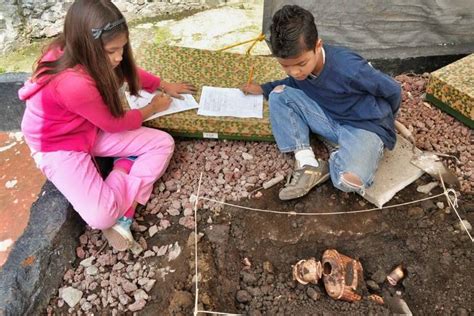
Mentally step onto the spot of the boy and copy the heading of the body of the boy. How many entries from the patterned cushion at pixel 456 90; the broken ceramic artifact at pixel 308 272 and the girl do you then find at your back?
1

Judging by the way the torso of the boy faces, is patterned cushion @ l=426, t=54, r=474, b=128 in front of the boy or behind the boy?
behind

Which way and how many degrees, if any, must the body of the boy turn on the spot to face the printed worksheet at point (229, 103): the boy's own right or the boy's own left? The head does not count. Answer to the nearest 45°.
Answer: approximately 45° to the boy's own right

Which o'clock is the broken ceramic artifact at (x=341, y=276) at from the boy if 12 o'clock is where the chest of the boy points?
The broken ceramic artifact is roughly at 10 o'clock from the boy.

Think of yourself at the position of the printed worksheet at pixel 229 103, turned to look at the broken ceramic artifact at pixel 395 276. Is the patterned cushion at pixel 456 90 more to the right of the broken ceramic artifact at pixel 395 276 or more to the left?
left

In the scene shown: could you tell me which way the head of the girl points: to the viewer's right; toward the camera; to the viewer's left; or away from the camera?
to the viewer's right

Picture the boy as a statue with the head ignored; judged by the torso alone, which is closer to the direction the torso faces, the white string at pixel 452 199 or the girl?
the girl

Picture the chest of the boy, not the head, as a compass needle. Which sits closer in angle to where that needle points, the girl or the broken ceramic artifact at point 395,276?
the girl

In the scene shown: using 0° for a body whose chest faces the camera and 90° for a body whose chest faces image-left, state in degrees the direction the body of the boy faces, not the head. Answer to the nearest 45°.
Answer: approximately 45°

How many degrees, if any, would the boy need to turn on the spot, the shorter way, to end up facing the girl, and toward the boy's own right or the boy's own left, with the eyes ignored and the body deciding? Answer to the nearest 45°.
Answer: approximately 45° to the boy's own right

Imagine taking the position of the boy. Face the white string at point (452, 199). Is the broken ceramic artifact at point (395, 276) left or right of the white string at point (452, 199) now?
right

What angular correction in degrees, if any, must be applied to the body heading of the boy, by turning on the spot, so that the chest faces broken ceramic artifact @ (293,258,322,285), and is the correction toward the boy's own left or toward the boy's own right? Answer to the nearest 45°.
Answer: approximately 45° to the boy's own left

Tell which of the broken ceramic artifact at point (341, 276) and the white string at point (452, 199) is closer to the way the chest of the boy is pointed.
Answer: the broken ceramic artifact
